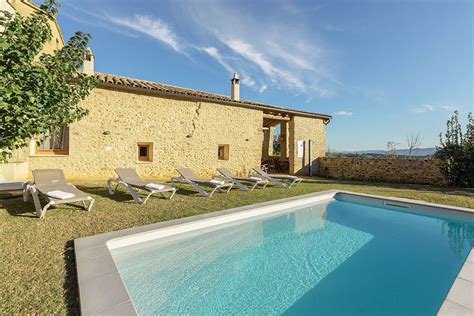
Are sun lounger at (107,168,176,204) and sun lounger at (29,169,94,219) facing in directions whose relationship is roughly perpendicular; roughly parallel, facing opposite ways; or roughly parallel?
roughly parallel

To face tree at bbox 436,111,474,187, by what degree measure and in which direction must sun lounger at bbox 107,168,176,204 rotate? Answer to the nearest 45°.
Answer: approximately 45° to its left

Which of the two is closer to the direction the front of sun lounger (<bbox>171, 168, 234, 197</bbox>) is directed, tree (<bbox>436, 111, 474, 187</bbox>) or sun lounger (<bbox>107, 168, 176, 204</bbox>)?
the tree

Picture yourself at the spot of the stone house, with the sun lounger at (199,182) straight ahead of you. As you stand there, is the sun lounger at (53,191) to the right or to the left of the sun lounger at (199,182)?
right

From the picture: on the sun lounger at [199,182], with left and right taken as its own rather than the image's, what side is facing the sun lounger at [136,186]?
right

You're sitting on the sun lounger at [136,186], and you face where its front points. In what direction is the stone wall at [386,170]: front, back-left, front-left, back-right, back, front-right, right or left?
front-left

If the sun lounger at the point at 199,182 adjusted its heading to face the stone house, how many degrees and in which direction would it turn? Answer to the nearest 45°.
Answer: approximately 180°

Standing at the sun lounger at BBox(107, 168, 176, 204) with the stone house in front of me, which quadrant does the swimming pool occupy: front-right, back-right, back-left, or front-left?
back-right

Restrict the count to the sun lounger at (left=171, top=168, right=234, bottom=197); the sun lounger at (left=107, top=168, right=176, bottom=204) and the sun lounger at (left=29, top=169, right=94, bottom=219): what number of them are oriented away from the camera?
0

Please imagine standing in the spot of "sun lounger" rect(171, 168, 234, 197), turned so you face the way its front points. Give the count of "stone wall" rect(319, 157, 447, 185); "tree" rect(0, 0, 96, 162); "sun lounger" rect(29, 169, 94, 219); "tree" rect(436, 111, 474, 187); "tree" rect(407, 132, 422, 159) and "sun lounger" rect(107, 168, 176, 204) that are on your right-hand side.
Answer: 3

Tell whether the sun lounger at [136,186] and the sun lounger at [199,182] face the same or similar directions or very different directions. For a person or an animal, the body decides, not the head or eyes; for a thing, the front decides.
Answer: same or similar directions

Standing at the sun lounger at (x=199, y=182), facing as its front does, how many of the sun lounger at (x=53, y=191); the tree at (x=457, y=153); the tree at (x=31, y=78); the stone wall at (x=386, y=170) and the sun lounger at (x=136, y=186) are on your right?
3

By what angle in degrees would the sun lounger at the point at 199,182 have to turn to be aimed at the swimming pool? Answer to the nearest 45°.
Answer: approximately 45° to its right

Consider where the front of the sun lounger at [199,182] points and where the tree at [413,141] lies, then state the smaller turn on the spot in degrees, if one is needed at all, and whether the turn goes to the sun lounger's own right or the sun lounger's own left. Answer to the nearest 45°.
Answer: approximately 90° to the sun lounger's own left

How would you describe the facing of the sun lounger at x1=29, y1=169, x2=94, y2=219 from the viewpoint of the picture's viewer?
facing the viewer and to the right of the viewer

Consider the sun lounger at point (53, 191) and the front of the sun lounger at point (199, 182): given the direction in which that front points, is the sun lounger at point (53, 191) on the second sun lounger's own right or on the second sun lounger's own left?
on the second sun lounger's own right

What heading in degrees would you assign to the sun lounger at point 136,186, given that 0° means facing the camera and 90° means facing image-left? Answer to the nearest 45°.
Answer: approximately 315°
